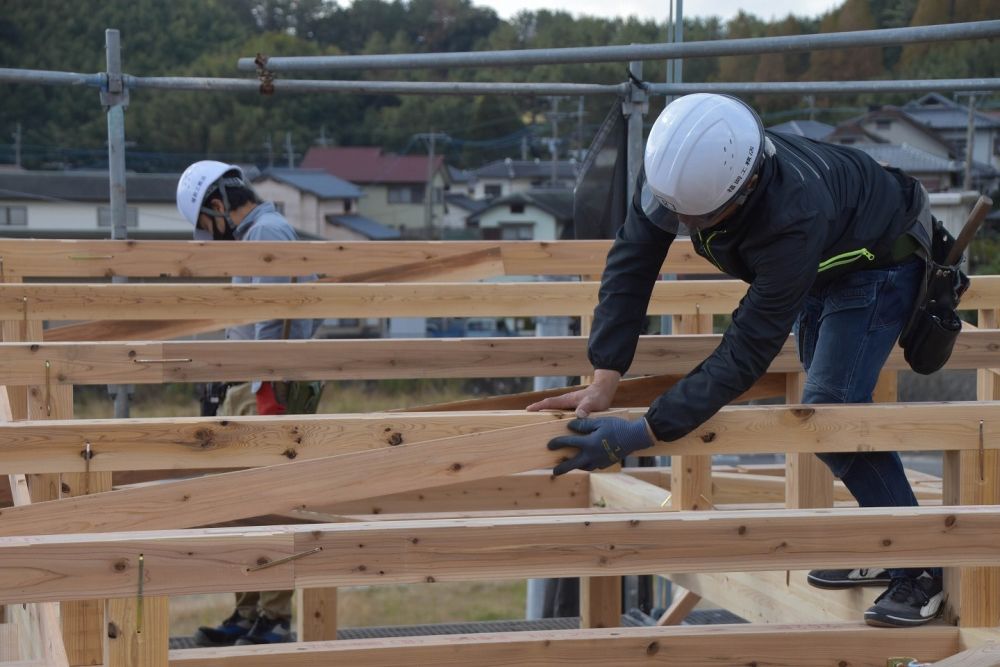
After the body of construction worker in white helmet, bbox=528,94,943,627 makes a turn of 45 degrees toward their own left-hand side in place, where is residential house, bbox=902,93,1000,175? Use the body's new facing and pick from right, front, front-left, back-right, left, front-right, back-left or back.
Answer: back

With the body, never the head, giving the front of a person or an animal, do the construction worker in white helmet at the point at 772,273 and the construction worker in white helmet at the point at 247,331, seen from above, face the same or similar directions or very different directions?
same or similar directions

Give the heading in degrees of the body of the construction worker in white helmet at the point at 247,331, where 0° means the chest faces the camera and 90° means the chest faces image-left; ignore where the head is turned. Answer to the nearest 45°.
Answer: approximately 90°

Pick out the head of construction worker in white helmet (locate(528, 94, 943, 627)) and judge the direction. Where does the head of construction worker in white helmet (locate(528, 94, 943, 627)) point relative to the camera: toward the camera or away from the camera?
toward the camera

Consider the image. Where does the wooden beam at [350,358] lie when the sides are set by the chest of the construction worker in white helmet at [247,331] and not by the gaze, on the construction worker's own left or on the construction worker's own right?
on the construction worker's own left

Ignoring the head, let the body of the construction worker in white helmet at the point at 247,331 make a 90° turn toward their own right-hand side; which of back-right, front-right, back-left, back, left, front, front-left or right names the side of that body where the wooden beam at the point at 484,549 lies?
back

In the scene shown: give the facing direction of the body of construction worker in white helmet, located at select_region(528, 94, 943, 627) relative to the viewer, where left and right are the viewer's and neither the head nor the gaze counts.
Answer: facing the viewer and to the left of the viewer

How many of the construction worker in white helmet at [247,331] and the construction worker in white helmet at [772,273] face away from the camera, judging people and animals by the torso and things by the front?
0
